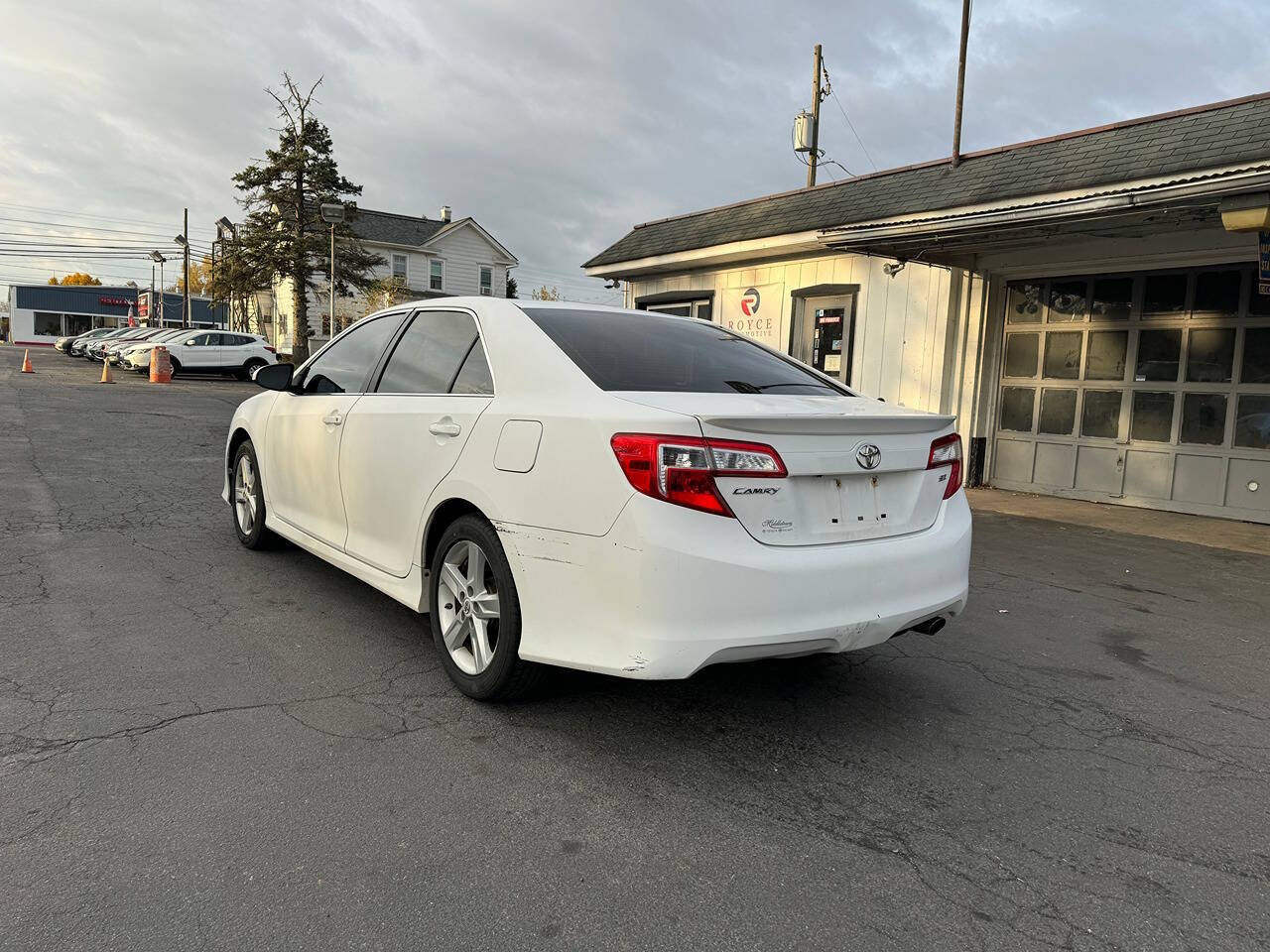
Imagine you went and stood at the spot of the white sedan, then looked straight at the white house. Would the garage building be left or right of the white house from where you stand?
right

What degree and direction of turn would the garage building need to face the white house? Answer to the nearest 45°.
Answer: approximately 90° to its right

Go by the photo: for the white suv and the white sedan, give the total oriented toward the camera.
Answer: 0

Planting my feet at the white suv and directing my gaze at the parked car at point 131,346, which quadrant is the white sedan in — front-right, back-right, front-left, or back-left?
back-left

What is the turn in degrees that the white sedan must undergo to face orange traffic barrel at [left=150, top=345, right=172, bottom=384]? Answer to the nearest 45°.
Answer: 0° — it already faces it

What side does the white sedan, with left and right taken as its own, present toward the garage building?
right

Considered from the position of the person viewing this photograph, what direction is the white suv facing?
facing to the left of the viewer

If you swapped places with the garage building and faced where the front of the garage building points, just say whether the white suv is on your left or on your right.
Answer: on your right

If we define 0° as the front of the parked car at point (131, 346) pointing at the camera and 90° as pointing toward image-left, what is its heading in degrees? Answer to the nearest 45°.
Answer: approximately 45°

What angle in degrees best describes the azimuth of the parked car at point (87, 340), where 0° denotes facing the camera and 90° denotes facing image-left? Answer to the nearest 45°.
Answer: approximately 45°

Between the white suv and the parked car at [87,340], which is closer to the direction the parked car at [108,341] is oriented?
the white suv
